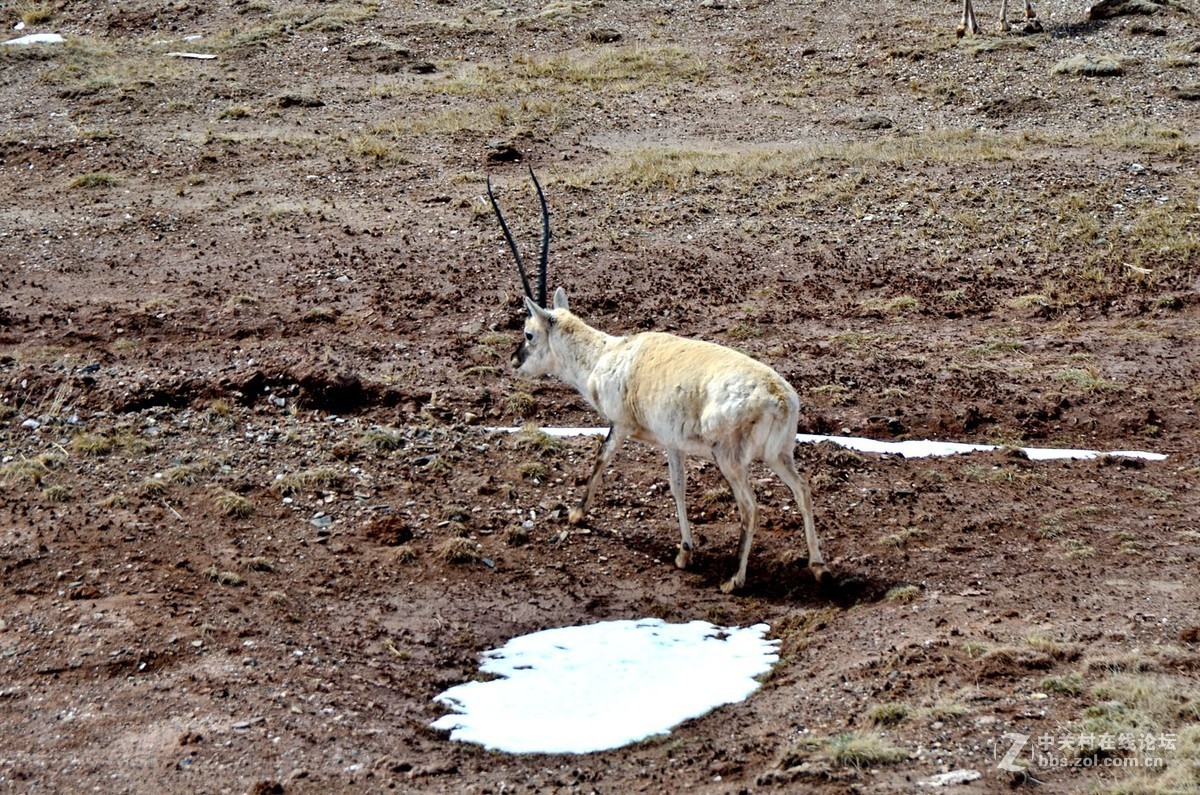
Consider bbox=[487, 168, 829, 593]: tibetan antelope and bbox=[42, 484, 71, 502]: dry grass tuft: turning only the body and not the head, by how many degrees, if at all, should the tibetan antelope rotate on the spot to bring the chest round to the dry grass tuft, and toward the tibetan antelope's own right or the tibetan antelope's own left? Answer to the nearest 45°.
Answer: approximately 45° to the tibetan antelope's own left

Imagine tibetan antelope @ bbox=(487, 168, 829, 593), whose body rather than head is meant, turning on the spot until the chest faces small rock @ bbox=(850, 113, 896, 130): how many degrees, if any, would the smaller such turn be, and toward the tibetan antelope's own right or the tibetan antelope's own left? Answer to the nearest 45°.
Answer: approximately 45° to the tibetan antelope's own right

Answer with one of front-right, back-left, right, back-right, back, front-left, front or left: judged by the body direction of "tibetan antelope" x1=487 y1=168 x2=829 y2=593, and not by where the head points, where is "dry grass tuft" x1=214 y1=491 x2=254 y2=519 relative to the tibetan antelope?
front-left

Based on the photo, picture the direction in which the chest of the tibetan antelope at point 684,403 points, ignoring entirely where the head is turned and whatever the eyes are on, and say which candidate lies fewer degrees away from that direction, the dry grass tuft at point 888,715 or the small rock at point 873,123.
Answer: the small rock

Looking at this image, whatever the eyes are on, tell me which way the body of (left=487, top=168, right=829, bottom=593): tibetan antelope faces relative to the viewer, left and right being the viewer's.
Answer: facing away from the viewer and to the left of the viewer

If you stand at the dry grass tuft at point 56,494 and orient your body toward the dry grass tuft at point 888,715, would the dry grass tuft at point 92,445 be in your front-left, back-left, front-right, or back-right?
back-left

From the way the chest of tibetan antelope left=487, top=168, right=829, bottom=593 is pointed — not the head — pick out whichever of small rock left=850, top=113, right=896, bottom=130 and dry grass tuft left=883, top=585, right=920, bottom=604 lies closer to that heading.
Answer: the small rock

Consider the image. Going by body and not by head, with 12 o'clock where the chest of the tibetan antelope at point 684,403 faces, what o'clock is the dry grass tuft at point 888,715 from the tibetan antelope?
The dry grass tuft is roughly at 7 o'clock from the tibetan antelope.

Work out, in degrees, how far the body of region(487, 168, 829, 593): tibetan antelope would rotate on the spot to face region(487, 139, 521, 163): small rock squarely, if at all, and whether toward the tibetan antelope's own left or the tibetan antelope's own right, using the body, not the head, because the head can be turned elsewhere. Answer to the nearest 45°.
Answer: approximately 45° to the tibetan antelope's own right
